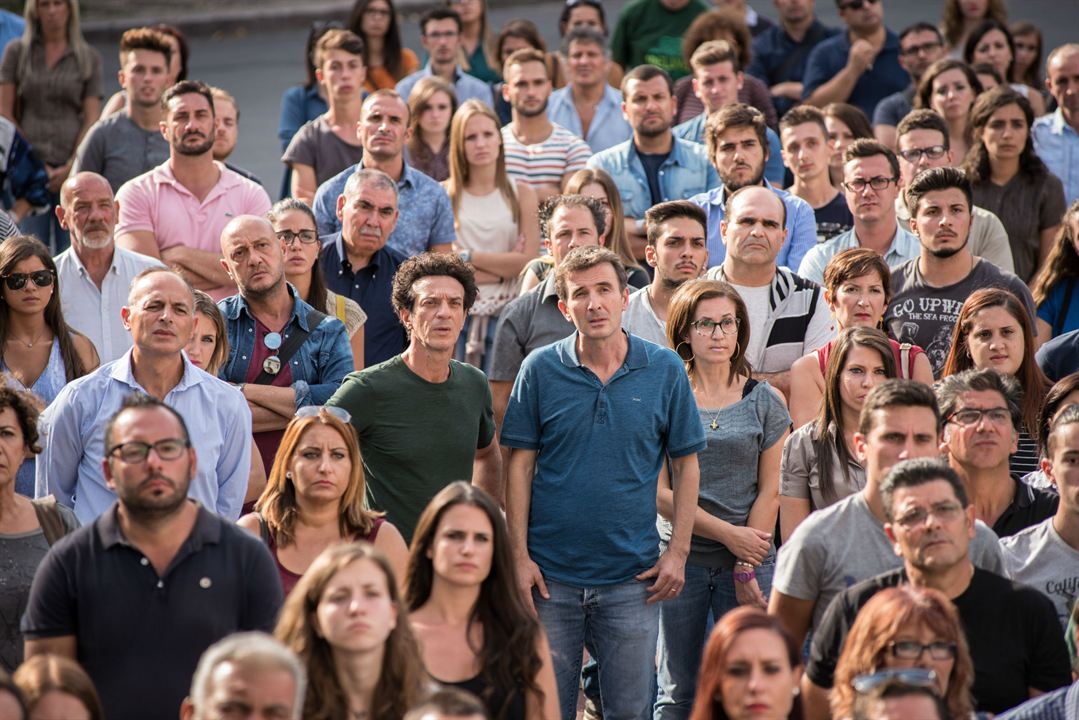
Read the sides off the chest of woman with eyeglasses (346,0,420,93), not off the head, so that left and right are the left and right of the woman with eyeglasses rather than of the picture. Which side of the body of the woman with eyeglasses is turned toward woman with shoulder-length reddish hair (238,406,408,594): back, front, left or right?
front

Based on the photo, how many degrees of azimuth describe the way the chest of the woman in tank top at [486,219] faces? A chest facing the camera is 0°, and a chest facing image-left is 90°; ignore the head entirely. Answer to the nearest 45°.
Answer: approximately 0°

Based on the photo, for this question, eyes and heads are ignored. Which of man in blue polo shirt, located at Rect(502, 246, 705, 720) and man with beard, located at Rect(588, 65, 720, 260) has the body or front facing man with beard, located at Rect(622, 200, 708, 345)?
man with beard, located at Rect(588, 65, 720, 260)

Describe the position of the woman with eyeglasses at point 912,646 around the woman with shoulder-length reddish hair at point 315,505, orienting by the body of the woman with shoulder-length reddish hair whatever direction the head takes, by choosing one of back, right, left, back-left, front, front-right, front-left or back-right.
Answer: front-left

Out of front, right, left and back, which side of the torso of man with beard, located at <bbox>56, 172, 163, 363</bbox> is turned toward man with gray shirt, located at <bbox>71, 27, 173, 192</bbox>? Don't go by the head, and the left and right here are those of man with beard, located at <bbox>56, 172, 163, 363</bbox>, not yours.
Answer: back

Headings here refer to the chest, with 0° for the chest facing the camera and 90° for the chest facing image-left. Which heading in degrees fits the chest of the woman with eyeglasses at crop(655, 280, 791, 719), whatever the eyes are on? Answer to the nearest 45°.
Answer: approximately 0°

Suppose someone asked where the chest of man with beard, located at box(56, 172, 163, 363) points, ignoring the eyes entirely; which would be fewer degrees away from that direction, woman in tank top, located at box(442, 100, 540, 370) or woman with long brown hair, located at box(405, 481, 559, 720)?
the woman with long brown hair

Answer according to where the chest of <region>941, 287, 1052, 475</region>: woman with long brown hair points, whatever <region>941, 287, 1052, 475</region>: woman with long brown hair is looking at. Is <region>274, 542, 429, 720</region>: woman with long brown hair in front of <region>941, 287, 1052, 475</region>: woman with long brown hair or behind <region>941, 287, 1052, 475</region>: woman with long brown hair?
in front

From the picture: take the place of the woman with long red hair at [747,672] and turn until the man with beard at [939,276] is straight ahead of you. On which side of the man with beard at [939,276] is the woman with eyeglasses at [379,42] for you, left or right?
left
